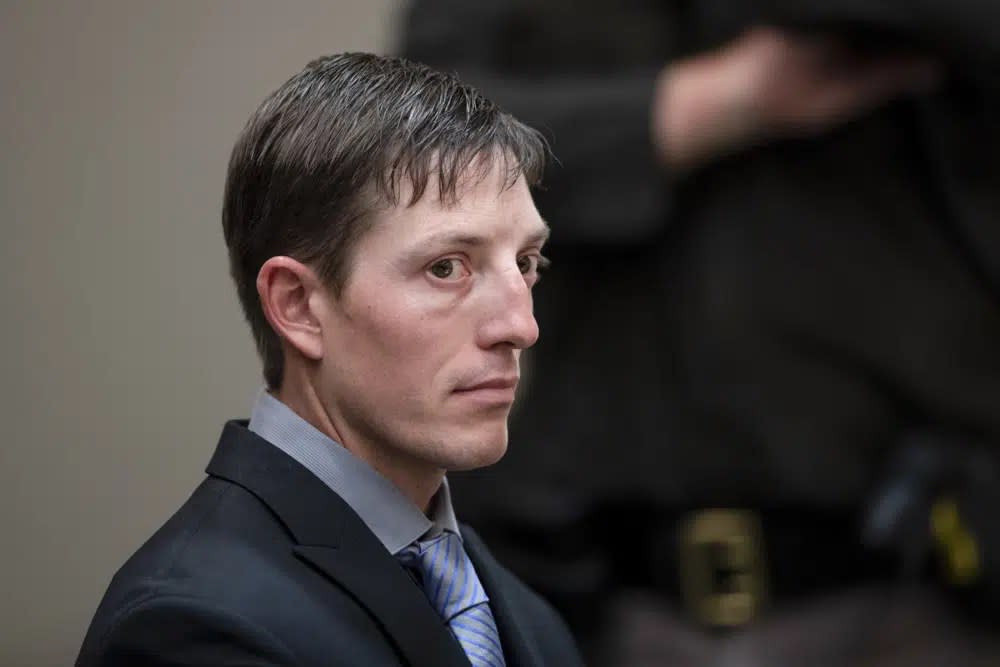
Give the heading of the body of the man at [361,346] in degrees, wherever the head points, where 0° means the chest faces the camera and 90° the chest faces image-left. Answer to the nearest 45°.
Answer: approximately 315°

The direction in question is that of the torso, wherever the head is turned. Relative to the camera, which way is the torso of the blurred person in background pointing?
toward the camera

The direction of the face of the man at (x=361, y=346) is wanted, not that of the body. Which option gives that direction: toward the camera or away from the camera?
toward the camera
